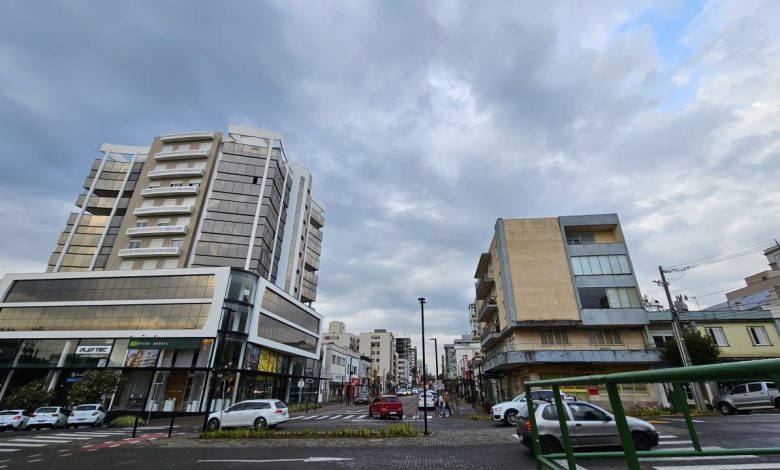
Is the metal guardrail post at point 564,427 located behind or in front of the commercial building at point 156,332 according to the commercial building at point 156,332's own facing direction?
in front

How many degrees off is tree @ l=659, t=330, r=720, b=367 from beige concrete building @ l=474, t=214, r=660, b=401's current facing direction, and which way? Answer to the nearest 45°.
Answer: approximately 90° to its left

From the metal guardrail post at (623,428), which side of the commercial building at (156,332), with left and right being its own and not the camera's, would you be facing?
front

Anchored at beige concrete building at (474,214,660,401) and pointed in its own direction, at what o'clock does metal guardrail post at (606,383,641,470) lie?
The metal guardrail post is roughly at 12 o'clock from the beige concrete building.

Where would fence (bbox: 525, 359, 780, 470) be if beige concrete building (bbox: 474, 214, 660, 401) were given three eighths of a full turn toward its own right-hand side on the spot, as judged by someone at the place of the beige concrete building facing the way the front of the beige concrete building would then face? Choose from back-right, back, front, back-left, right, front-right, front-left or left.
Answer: back-left

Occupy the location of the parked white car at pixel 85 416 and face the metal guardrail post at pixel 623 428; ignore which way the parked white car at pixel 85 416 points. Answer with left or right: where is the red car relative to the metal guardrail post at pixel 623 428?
left

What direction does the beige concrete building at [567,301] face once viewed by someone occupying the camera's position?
facing the viewer

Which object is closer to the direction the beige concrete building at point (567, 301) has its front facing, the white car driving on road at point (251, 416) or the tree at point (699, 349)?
the white car driving on road

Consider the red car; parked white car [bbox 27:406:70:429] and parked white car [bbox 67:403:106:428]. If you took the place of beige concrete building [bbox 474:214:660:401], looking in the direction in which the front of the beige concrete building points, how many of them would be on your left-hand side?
0

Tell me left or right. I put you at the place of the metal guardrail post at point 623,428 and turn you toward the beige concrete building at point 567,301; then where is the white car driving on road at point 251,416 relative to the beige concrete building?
left

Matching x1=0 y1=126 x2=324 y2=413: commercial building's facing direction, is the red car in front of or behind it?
in front

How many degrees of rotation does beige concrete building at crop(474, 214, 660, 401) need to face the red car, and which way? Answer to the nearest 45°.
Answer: approximately 45° to its right

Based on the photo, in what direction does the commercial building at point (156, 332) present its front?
toward the camera
